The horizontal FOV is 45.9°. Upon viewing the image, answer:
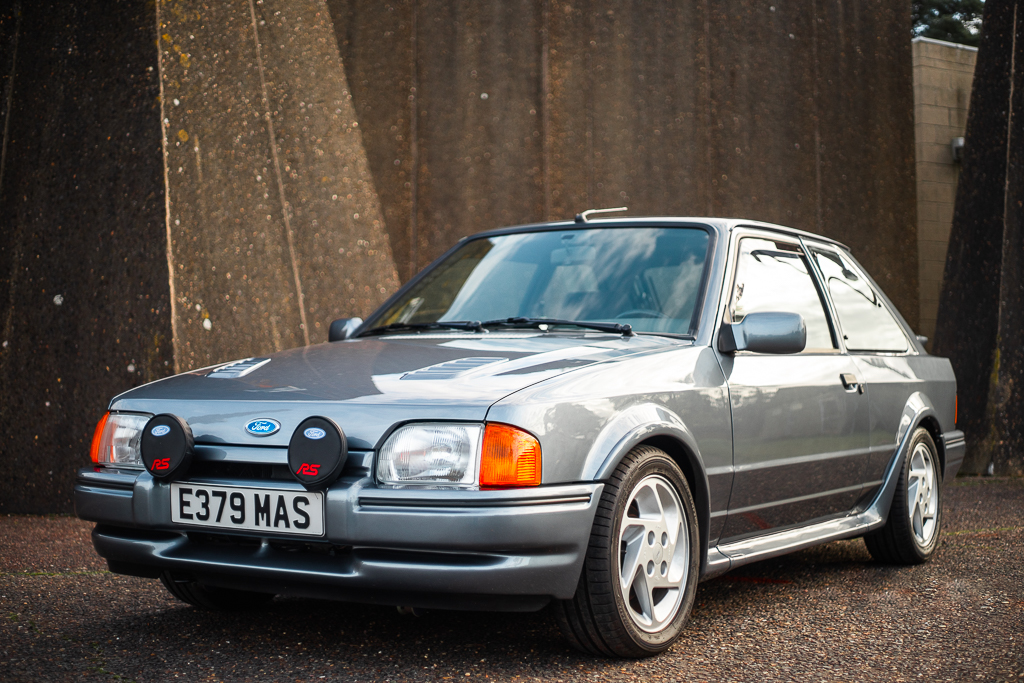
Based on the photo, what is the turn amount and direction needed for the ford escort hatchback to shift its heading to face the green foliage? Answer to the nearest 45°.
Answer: approximately 180°

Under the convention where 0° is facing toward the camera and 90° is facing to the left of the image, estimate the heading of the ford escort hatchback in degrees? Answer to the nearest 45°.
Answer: approximately 45°

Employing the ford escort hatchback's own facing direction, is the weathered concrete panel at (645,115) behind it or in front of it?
behind

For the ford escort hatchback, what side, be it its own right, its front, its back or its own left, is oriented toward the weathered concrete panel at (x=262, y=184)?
right

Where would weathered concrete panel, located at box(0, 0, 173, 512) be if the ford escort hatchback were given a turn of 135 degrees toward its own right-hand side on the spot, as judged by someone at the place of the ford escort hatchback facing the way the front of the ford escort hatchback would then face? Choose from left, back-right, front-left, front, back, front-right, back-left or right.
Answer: front-left
